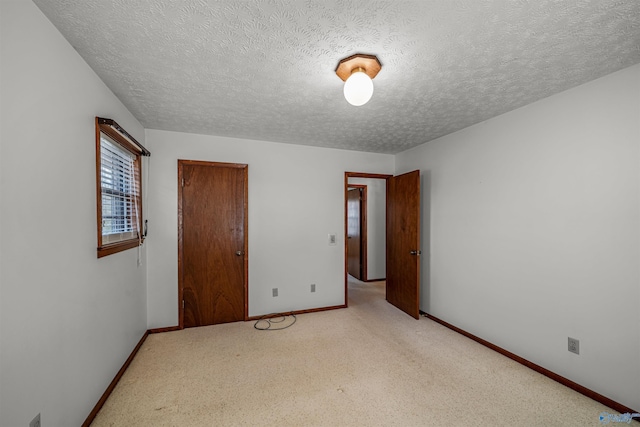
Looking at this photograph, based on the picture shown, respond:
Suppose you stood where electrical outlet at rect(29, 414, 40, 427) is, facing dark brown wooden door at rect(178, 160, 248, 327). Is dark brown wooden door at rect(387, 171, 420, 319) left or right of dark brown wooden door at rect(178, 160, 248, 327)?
right

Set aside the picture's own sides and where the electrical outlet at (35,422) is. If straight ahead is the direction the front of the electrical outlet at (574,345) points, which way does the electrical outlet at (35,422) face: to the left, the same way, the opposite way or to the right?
the opposite way

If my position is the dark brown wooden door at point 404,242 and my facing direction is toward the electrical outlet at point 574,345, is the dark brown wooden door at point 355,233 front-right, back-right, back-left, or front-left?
back-left

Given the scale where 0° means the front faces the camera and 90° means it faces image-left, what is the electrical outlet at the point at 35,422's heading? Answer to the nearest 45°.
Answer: approximately 315°

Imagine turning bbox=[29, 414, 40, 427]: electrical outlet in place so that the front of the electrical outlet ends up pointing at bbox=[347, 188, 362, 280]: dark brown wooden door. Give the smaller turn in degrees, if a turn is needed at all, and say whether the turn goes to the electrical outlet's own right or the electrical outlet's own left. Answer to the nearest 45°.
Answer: approximately 45° to the electrical outlet's own left

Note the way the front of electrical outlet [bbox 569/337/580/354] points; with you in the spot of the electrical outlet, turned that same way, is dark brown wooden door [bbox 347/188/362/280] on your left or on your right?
on your right

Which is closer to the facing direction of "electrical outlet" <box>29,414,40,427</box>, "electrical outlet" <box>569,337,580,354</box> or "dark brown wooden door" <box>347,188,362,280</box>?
the electrical outlet

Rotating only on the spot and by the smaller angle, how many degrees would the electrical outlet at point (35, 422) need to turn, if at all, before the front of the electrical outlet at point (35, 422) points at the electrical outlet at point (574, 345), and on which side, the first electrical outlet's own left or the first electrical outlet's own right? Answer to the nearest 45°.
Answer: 0° — it already faces it

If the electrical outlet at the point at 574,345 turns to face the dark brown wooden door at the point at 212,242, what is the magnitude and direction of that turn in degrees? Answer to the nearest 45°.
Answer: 0° — it already faces it

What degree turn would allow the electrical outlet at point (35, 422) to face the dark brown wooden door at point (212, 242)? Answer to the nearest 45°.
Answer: approximately 90° to its left
